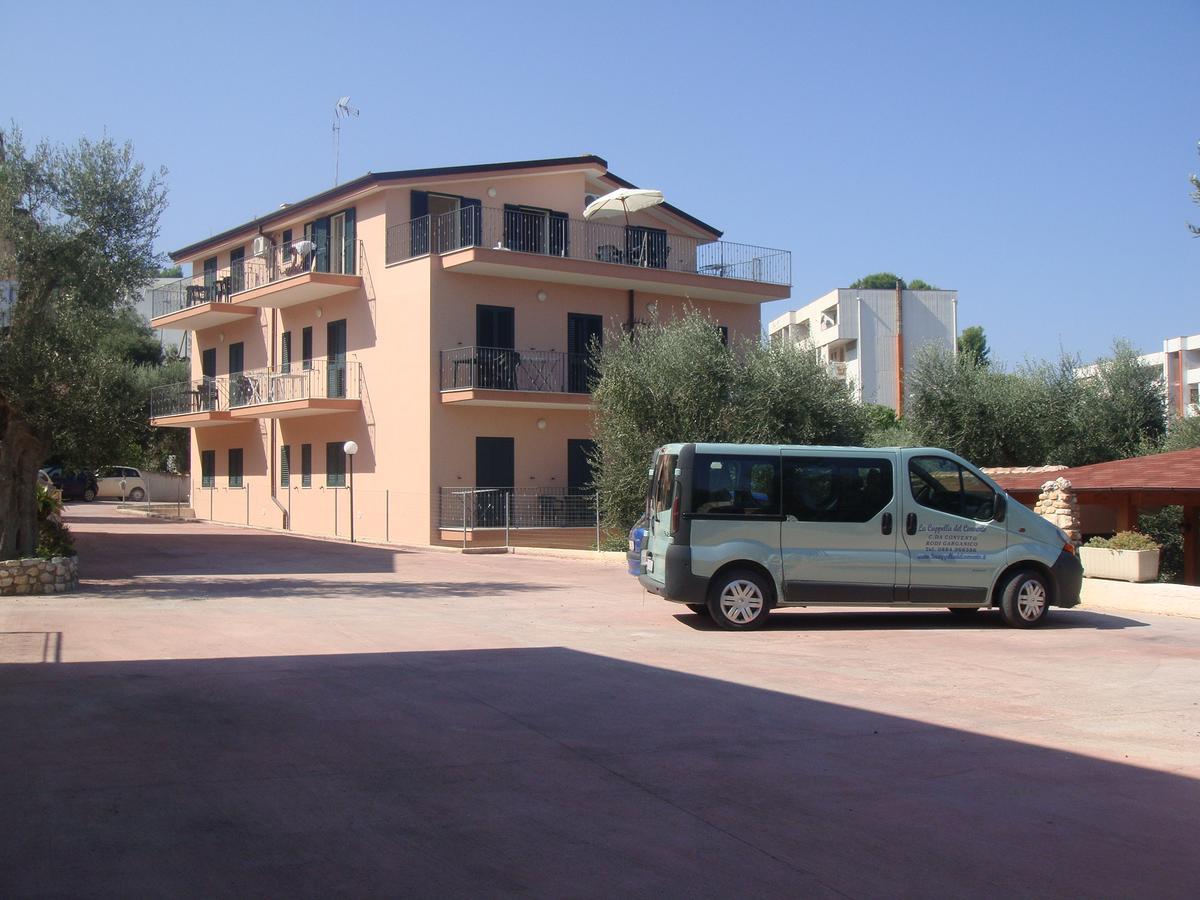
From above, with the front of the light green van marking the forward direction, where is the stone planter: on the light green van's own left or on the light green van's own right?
on the light green van's own left

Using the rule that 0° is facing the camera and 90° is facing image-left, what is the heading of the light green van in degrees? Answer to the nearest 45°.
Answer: approximately 270°

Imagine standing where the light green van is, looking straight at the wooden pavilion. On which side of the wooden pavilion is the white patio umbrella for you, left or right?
left

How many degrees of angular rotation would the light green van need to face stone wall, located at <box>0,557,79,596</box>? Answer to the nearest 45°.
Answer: approximately 180°

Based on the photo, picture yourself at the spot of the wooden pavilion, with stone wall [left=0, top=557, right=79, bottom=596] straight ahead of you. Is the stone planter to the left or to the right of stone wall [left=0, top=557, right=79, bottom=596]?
left

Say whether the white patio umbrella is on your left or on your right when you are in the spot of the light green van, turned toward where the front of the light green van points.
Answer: on your left

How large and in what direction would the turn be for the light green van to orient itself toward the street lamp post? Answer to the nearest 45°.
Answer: approximately 135° to its left

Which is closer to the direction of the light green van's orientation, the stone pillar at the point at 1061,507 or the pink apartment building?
the stone pillar
